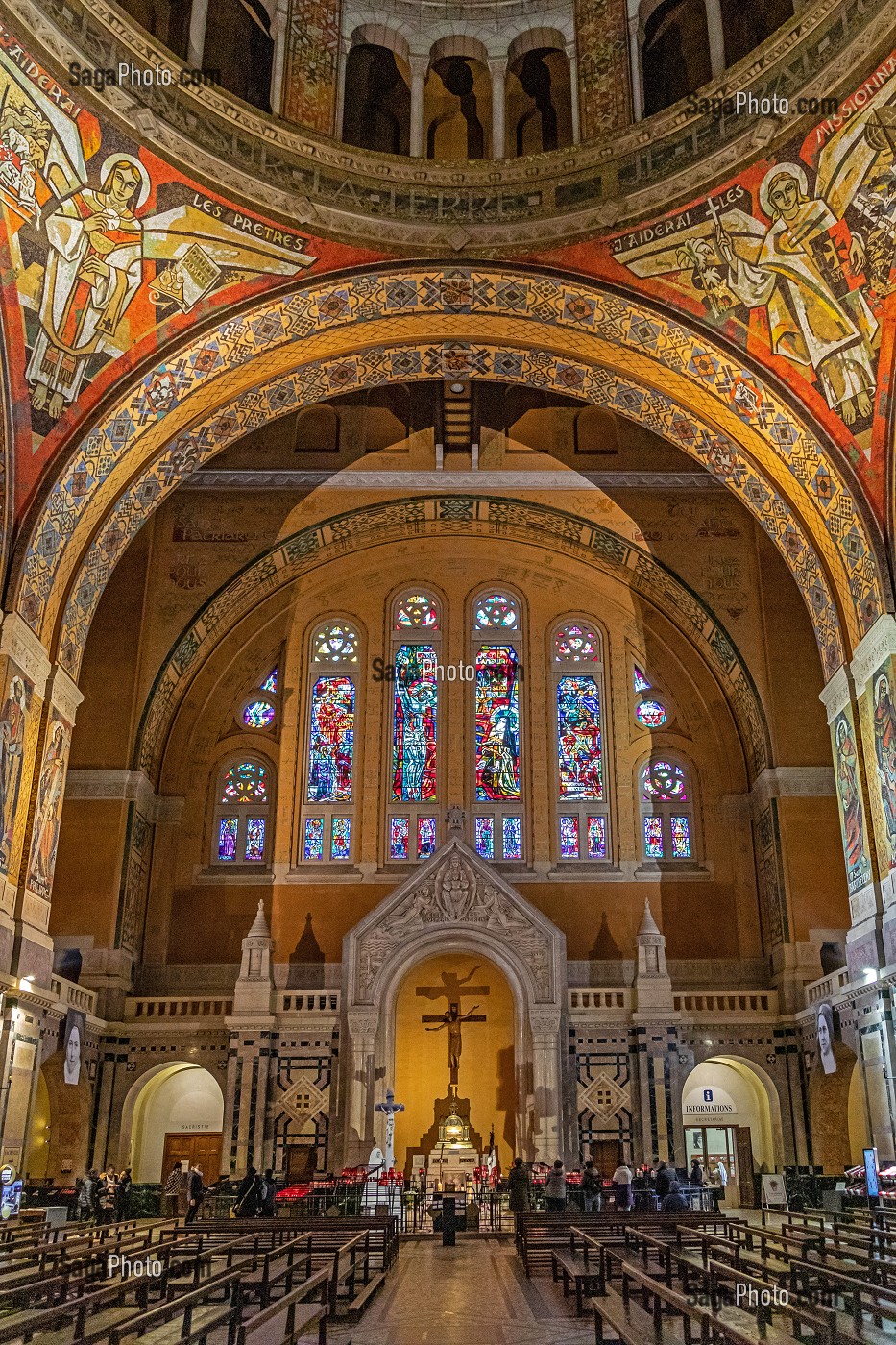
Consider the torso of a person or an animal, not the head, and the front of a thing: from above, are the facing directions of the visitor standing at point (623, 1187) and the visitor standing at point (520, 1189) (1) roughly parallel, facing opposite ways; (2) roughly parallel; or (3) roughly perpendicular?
roughly parallel

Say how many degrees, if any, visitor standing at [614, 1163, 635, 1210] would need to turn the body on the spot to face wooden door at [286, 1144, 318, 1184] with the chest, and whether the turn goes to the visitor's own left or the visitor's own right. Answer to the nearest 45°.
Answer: approximately 45° to the visitor's own left

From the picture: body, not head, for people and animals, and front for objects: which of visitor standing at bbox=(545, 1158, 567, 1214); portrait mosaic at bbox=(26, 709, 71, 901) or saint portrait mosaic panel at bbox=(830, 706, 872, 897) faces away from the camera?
the visitor standing

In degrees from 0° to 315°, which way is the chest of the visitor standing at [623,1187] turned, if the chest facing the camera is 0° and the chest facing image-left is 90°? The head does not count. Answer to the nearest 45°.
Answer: approximately 180°

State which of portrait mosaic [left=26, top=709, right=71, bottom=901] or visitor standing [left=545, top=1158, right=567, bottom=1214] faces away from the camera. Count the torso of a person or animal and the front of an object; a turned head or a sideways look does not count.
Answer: the visitor standing

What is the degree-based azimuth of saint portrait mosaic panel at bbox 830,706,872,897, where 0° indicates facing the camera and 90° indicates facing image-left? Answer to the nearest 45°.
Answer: approximately 45°

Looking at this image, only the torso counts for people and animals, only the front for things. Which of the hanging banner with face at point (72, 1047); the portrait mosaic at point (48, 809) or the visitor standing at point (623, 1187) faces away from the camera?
the visitor standing

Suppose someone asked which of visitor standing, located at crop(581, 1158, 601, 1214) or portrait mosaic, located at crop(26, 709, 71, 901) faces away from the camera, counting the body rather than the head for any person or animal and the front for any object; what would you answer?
the visitor standing

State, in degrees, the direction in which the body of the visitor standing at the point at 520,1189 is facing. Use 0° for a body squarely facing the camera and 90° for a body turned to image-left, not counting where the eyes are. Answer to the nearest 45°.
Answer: approximately 180°

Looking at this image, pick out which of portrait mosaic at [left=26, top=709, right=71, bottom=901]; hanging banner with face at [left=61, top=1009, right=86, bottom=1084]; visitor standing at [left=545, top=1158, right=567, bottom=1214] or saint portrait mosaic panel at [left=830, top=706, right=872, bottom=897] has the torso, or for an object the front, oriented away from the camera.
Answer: the visitor standing

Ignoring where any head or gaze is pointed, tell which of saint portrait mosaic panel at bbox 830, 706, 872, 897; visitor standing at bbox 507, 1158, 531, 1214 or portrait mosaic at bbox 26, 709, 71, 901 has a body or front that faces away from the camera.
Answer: the visitor standing

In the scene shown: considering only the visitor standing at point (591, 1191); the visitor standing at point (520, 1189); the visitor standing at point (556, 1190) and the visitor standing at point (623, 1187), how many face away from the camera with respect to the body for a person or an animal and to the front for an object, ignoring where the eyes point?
4

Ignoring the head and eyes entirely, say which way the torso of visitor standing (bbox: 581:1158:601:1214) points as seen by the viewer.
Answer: away from the camera

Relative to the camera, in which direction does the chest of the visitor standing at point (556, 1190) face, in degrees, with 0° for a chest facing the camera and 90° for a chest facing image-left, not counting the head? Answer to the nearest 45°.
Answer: approximately 180°

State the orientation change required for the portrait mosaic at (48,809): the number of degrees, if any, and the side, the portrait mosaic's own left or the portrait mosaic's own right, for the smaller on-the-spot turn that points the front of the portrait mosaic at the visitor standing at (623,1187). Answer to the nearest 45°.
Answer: approximately 45° to the portrait mosaic's own left

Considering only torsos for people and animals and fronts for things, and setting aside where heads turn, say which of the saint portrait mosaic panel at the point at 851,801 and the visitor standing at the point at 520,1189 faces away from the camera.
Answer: the visitor standing
